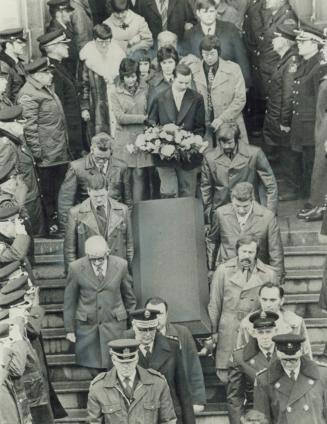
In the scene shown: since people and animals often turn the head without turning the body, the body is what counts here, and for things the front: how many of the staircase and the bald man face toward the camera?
2

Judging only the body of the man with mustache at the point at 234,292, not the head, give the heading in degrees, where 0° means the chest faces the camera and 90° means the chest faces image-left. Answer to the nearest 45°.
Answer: approximately 0°

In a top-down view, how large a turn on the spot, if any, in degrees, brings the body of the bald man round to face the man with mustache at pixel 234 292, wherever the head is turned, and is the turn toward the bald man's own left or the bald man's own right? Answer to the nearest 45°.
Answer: approximately 90° to the bald man's own left

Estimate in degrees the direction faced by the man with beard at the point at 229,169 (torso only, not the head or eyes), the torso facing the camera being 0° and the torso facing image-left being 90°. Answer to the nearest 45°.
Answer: approximately 0°
